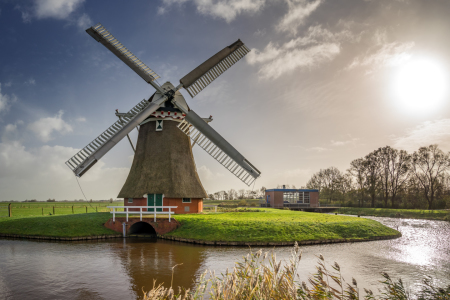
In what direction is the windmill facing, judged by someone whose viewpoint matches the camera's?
facing the viewer

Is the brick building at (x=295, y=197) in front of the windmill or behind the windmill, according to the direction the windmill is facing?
behind

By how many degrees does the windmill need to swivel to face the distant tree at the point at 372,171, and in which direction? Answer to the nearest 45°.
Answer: approximately 135° to its left

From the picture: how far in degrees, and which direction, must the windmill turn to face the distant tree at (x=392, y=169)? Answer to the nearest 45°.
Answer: approximately 135° to its left
